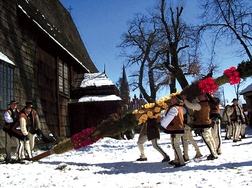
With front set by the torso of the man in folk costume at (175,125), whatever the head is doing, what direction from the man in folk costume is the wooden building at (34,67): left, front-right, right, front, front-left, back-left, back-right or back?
front-right

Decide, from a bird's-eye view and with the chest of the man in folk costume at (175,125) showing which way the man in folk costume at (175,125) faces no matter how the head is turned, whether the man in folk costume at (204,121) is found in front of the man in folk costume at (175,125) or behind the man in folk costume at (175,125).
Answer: behind

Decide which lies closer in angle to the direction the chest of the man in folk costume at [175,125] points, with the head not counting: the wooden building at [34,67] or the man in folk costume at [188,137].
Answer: the wooden building

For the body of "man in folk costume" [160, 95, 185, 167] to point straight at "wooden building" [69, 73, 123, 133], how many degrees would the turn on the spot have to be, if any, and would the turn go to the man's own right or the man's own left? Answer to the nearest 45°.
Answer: approximately 45° to the man's own right

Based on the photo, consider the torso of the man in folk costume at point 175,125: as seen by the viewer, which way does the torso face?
to the viewer's left
